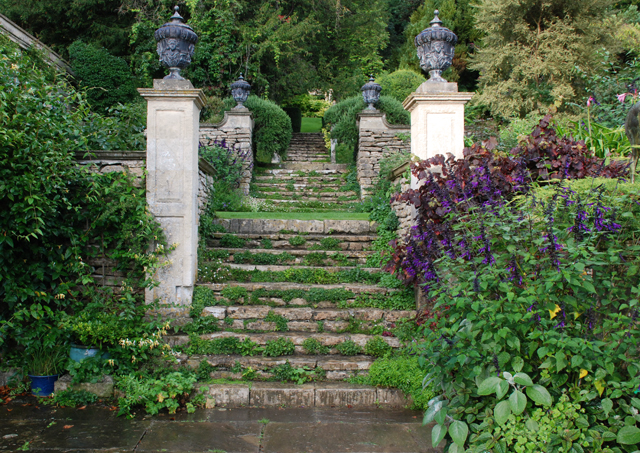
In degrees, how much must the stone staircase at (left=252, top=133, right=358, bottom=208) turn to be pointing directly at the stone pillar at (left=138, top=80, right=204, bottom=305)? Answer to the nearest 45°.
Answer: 0° — it already faces it

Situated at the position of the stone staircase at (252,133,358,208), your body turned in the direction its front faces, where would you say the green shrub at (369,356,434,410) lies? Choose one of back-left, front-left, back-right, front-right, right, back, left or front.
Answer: front

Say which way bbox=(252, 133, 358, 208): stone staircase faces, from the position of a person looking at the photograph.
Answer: facing the viewer

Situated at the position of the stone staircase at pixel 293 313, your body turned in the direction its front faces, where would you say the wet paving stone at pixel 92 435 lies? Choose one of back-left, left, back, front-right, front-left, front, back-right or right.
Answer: front-right
